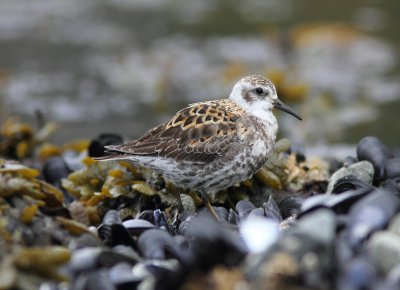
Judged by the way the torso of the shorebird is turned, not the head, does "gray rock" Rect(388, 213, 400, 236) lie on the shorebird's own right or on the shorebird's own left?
on the shorebird's own right

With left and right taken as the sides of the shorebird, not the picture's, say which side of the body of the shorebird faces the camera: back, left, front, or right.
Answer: right

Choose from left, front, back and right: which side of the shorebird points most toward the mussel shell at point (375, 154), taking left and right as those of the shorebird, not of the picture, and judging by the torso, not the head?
front

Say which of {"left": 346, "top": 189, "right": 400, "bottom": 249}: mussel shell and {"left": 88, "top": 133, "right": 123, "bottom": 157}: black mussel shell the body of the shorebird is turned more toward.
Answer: the mussel shell

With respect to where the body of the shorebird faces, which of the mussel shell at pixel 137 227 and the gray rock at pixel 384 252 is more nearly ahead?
the gray rock

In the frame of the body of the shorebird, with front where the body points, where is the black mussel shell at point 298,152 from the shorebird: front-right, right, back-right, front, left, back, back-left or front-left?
front-left

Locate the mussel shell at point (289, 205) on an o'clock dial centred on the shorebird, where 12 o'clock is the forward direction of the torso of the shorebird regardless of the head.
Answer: The mussel shell is roughly at 1 o'clock from the shorebird.

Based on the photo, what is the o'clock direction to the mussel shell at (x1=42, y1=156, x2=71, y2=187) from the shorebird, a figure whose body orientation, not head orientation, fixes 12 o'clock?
The mussel shell is roughly at 7 o'clock from the shorebird.

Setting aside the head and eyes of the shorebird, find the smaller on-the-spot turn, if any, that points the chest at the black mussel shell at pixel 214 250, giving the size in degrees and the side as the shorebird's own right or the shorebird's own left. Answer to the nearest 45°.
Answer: approximately 90° to the shorebird's own right

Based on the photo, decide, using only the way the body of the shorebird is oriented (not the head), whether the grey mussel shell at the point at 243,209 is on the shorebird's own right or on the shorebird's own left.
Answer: on the shorebird's own right

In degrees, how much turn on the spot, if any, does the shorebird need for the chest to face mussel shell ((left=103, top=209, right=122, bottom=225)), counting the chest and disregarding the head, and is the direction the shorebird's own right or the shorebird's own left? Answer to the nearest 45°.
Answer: approximately 135° to the shorebird's own right

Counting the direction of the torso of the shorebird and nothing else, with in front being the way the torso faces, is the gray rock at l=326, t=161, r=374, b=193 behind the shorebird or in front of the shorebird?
in front

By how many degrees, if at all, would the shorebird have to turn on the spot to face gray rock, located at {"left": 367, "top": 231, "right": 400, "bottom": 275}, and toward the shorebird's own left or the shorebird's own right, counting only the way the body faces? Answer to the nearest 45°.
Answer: approximately 45° to the shorebird's own right
